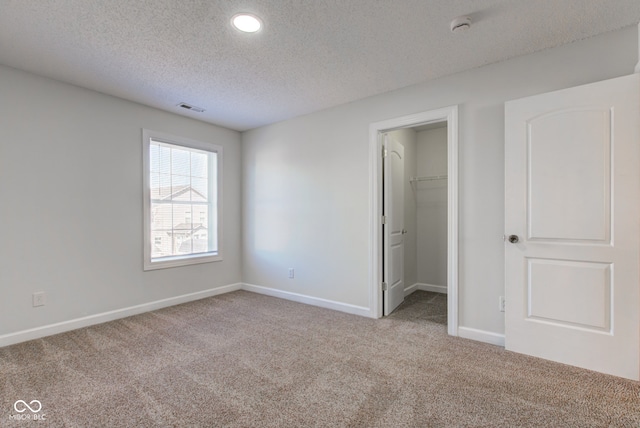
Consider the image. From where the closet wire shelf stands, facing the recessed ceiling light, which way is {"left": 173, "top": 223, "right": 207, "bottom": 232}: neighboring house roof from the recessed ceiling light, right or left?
right

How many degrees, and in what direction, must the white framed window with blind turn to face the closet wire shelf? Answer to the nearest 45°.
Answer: approximately 45° to its left

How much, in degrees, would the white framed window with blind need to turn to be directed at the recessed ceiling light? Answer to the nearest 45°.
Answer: approximately 45° to its right

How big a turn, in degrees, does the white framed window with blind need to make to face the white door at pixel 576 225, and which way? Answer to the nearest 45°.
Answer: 0° — it already faces it

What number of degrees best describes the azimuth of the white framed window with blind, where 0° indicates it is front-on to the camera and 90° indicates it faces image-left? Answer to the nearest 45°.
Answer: approximately 315°
